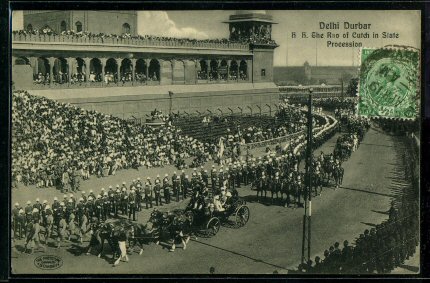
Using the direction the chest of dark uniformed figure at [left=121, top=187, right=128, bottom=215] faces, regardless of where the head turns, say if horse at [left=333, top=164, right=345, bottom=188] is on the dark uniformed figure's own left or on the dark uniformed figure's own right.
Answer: on the dark uniformed figure's own left

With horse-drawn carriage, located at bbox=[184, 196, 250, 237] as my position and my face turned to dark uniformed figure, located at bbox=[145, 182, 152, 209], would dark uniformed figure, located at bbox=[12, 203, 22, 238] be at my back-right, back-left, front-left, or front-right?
front-left

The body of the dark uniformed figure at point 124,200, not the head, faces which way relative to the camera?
toward the camera

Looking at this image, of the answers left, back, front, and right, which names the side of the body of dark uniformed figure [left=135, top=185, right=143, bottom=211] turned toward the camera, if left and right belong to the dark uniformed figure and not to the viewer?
front

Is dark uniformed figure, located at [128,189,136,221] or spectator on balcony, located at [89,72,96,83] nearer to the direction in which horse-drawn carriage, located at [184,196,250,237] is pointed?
the dark uniformed figure

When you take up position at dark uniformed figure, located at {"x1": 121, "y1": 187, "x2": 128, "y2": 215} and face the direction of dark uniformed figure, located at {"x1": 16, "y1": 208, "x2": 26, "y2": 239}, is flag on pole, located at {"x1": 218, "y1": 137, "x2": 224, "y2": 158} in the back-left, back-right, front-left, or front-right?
back-right

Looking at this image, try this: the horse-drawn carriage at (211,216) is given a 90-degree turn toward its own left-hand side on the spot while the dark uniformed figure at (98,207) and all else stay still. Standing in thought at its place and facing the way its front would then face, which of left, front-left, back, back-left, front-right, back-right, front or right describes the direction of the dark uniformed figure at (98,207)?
back-right

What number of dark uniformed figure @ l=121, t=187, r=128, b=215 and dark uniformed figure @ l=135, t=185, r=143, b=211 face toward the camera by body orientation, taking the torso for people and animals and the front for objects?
2

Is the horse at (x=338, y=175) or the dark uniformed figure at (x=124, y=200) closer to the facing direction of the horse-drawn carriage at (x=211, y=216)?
the dark uniformed figure

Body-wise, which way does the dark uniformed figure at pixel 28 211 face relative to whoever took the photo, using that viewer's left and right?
facing the viewer
